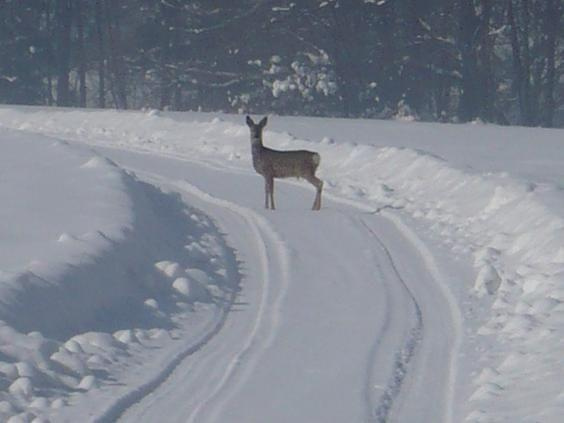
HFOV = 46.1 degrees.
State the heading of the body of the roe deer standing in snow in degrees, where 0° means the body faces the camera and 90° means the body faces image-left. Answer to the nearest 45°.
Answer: approximately 90°
